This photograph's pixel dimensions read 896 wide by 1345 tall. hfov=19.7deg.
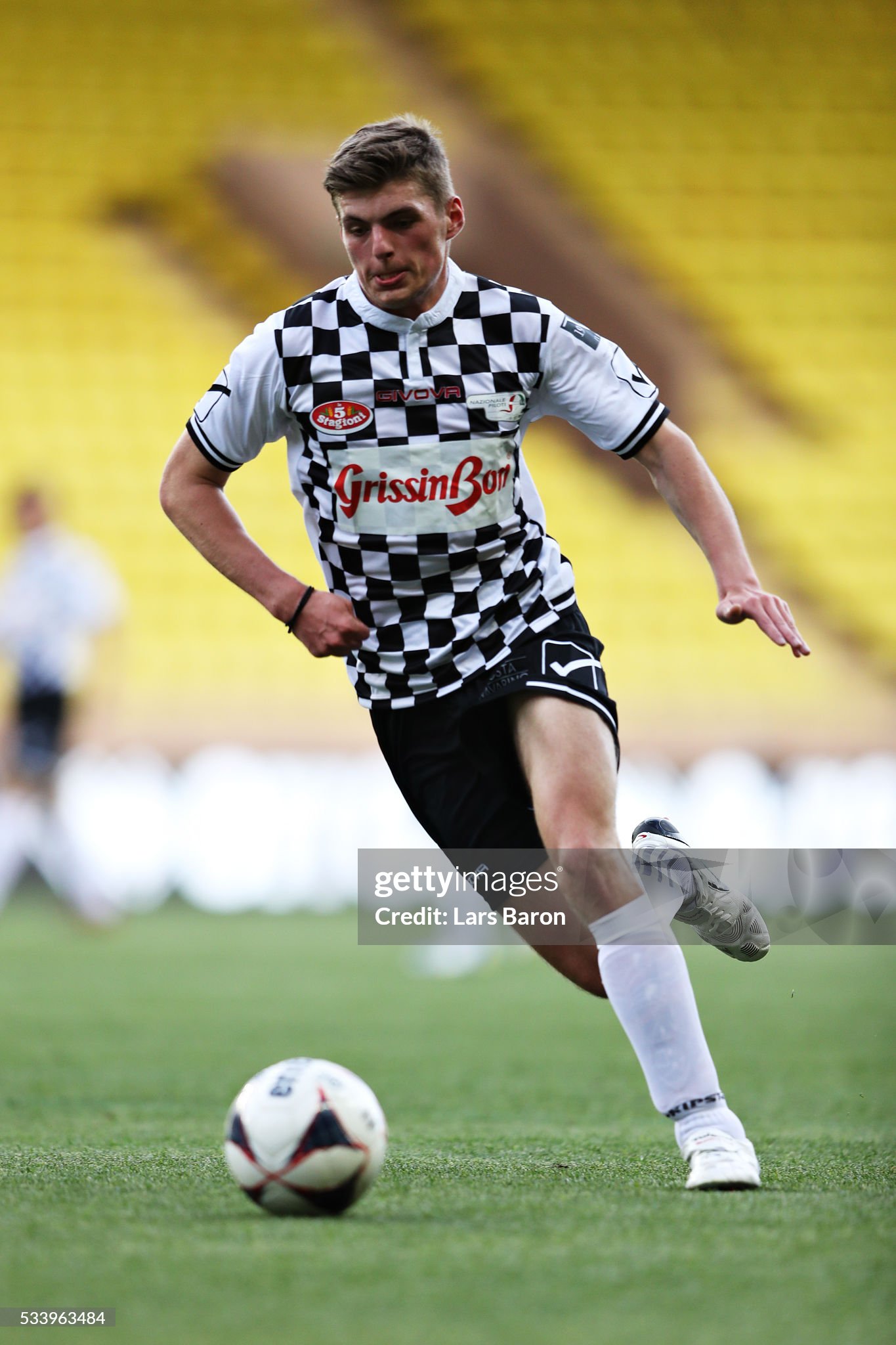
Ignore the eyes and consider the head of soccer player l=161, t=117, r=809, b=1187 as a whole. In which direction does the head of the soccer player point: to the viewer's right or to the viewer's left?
to the viewer's left

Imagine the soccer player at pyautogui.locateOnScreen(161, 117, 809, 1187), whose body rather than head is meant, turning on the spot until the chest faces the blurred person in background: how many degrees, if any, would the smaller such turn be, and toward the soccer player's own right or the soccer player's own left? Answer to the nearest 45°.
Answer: approximately 180°

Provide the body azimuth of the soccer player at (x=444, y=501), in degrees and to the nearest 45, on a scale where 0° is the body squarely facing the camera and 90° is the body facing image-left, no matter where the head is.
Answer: approximately 0°

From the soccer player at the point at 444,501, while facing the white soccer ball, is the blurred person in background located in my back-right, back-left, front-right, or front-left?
back-right
